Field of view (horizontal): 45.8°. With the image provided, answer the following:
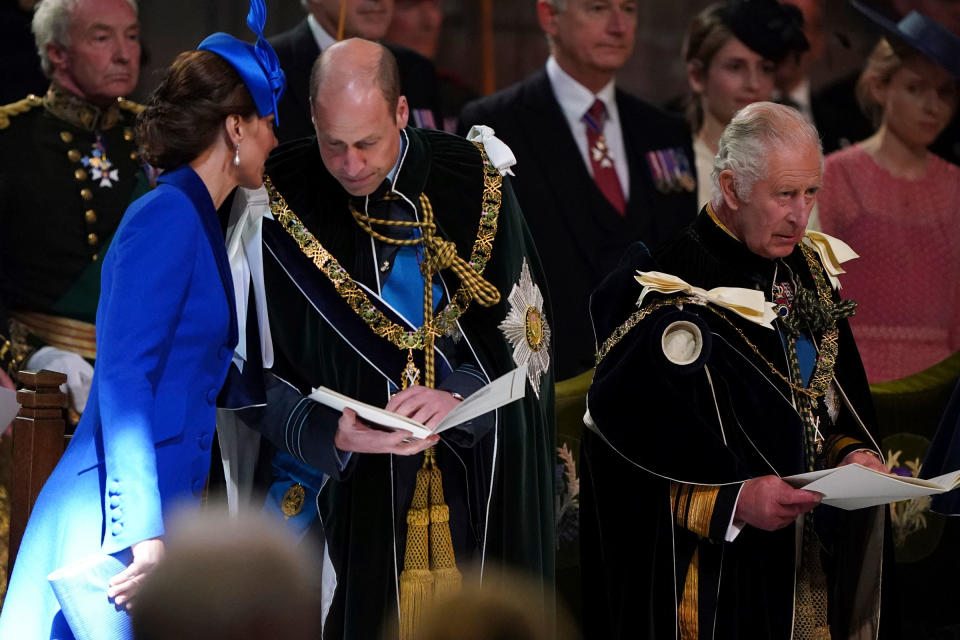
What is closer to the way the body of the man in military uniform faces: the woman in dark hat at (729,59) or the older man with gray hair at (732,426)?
the older man with gray hair

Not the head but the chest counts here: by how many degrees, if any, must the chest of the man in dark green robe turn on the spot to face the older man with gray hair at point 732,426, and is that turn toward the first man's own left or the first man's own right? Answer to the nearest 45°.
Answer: approximately 90° to the first man's own left

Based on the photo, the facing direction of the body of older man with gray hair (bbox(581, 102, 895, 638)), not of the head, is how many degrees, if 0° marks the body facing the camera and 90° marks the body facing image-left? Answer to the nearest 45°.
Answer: approximately 315°

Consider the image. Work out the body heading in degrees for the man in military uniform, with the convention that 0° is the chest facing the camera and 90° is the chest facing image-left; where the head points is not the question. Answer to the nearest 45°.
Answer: approximately 315°

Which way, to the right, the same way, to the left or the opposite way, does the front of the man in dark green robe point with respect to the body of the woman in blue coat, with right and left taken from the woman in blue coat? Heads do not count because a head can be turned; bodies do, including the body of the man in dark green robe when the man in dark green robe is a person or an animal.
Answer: to the right

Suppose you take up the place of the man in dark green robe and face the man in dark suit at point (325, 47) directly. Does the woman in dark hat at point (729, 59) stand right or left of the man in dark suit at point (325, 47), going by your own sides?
right

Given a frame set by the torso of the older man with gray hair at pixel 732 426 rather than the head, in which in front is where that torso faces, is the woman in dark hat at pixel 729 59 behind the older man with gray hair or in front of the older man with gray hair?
behind

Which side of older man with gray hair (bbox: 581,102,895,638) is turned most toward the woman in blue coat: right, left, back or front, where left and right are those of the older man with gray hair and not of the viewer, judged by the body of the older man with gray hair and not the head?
right

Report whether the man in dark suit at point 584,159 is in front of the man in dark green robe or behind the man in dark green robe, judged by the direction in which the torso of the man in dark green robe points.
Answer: behind

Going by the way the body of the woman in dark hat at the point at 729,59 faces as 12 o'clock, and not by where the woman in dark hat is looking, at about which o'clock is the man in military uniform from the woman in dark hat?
The man in military uniform is roughly at 3 o'clock from the woman in dark hat.

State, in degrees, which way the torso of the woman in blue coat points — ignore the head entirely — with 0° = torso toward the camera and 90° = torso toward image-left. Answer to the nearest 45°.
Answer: approximately 270°
